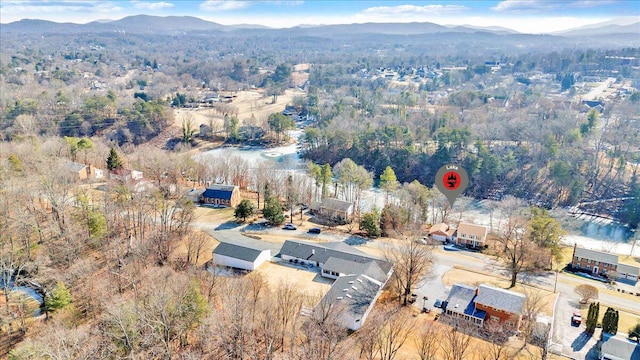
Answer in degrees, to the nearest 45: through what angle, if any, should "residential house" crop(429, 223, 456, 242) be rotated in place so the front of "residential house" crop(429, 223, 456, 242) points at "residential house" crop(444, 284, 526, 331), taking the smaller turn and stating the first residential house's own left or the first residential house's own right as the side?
approximately 45° to the first residential house's own left

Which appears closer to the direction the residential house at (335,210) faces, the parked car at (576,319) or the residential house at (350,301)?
the residential house

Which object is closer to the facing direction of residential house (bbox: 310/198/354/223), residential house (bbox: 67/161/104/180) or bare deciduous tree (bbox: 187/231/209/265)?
the bare deciduous tree

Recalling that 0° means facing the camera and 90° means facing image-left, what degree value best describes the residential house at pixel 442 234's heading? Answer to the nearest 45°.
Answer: approximately 45°

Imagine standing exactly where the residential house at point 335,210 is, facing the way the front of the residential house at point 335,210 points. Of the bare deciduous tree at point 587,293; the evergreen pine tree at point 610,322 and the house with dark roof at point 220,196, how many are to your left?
2

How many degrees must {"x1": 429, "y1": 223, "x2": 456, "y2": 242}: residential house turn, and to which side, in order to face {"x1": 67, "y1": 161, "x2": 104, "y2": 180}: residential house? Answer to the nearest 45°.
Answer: approximately 45° to its right

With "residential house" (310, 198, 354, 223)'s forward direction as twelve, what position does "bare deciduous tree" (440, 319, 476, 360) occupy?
The bare deciduous tree is roughly at 10 o'clock from the residential house.

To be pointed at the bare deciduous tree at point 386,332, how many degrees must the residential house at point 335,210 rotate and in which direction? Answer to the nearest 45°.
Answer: approximately 45° to its left

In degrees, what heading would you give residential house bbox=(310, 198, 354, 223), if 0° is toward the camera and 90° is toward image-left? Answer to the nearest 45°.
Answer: approximately 45°

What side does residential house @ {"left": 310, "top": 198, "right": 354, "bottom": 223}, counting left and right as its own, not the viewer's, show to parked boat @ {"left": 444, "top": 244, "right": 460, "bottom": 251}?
left
